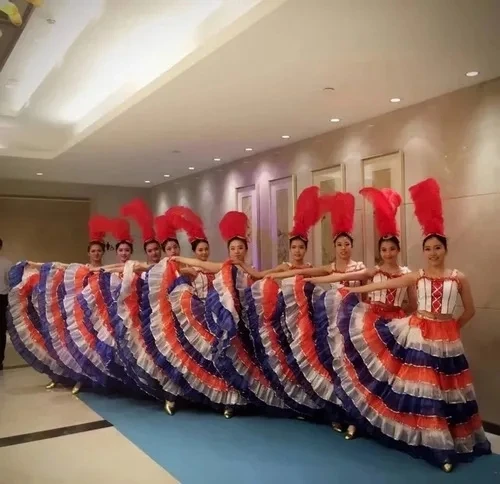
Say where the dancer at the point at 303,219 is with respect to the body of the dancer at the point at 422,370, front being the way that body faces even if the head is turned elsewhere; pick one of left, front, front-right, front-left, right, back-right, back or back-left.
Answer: back-right

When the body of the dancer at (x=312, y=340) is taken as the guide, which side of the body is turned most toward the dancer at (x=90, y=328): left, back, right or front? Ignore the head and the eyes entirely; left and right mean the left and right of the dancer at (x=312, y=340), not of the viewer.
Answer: right

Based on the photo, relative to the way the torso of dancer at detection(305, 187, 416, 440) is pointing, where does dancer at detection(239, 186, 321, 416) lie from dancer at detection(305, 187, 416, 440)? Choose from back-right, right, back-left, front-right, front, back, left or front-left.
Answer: right

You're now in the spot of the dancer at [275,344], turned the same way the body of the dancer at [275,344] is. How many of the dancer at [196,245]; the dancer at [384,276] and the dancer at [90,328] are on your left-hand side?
1

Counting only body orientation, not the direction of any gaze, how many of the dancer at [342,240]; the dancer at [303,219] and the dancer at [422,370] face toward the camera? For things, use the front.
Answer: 3

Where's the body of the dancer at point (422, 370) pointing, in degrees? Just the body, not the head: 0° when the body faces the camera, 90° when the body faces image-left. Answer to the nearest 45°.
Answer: approximately 0°
